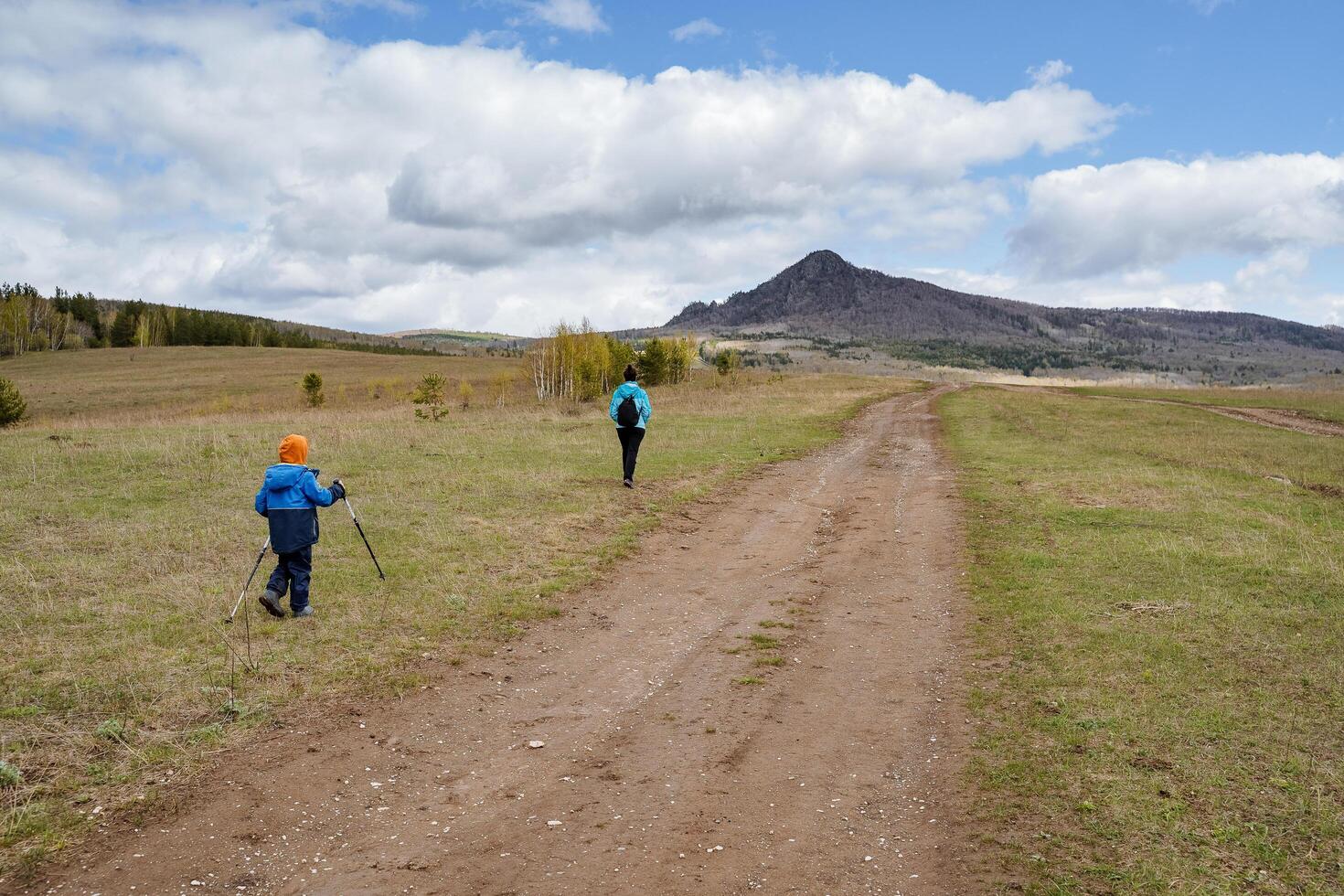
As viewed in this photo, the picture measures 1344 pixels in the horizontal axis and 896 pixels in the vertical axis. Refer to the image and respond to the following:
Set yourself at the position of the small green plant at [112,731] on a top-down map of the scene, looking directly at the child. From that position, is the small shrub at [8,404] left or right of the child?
left

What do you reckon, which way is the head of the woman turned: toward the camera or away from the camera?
away from the camera

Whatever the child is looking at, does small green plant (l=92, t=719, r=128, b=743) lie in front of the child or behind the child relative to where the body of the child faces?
behind

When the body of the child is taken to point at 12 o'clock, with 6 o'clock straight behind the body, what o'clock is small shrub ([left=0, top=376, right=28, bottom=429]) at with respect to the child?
The small shrub is roughly at 10 o'clock from the child.

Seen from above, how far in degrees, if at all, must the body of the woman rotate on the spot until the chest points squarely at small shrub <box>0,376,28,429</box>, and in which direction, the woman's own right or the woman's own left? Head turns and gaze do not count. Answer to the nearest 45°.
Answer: approximately 45° to the woman's own left

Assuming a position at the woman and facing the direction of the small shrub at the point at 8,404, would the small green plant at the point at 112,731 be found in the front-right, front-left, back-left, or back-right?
back-left

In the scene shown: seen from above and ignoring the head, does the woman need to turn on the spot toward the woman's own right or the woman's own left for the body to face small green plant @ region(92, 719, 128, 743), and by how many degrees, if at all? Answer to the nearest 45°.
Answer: approximately 180°

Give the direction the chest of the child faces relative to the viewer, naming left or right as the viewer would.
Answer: facing away from the viewer and to the right of the viewer

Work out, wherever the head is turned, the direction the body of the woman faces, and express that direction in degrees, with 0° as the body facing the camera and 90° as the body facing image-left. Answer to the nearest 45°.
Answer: approximately 180°
